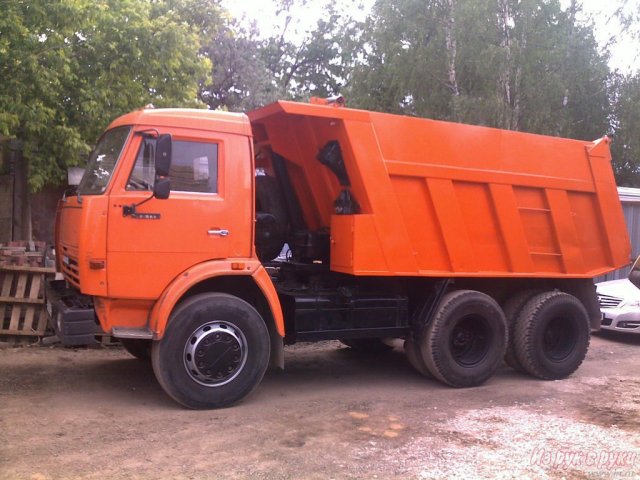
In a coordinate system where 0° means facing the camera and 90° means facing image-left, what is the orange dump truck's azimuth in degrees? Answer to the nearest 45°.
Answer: approximately 45°

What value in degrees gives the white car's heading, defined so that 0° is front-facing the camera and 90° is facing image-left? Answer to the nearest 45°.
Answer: approximately 45°

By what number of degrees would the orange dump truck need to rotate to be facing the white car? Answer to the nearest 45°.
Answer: approximately 180°

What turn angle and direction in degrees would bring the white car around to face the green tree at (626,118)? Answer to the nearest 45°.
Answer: approximately 135° to its right
